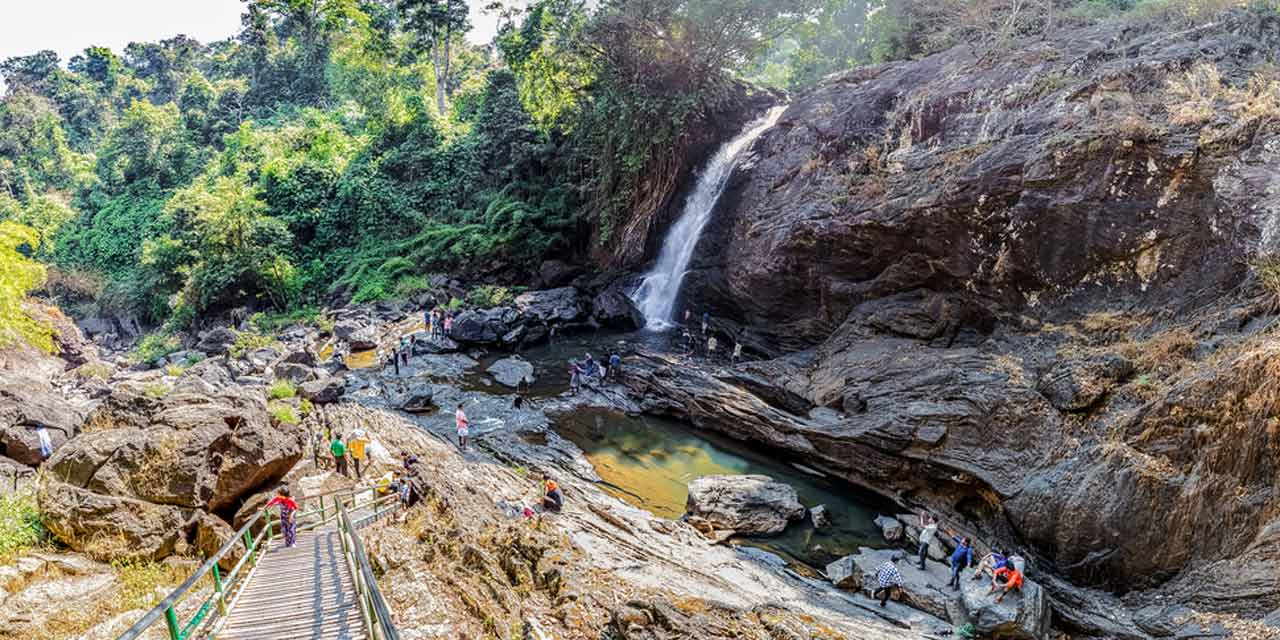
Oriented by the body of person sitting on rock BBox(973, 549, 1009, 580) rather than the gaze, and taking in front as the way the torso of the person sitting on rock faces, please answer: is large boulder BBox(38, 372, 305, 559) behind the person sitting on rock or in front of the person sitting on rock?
in front

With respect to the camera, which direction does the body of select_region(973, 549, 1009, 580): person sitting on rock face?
to the viewer's left

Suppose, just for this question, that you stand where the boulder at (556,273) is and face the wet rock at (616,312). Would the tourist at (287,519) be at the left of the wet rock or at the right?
right

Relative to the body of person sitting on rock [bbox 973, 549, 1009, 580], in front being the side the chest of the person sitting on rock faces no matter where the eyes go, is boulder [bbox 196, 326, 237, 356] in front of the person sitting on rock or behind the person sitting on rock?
in front

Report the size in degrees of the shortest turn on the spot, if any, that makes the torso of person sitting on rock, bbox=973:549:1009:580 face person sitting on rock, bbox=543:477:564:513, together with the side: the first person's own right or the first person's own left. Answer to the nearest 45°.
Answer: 0° — they already face them

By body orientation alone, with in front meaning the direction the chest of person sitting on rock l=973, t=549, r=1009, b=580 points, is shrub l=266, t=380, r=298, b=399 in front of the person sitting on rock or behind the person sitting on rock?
in front

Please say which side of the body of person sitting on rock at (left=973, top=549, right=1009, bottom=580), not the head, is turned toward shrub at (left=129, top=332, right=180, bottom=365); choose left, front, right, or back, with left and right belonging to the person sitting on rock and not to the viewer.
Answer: front
